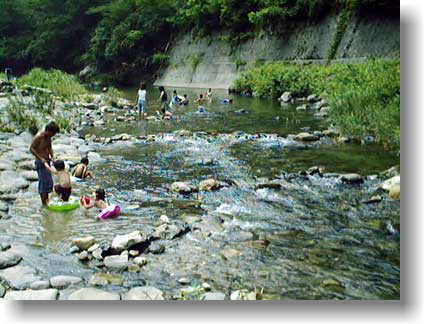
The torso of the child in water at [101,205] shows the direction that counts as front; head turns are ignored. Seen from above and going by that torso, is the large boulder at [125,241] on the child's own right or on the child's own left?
on the child's own left

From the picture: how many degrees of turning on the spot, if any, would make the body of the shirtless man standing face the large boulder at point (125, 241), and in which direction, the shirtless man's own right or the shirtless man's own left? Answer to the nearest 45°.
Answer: approximately 90° to the shirtless man's own right

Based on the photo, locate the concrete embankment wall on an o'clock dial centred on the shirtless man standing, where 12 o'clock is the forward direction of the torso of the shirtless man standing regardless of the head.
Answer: The concrete embankment wall is roughly at 10 o'clock from the shirtless man standing.

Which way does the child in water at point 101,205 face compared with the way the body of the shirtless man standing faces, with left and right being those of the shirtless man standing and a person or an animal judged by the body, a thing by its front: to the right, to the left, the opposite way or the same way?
the opposite way

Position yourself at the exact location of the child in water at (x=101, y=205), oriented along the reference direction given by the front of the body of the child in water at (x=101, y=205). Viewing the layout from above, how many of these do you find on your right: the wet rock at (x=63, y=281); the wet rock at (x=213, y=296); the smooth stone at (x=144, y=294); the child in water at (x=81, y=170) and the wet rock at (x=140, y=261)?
1

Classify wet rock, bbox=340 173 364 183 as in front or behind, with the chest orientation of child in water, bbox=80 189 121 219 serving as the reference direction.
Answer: behind

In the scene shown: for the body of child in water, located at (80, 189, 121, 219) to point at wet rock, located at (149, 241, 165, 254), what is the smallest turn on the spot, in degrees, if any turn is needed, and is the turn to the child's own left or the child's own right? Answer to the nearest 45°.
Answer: approximately 90° to the child's own left

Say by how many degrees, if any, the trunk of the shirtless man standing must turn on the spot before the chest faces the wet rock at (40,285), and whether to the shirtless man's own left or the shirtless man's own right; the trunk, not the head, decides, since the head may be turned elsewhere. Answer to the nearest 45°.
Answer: approximately 90° to the shirtless man's own right

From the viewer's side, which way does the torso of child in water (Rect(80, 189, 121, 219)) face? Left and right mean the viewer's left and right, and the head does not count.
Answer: facing to the left of the viewer
